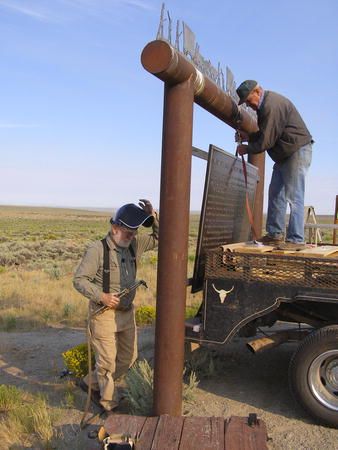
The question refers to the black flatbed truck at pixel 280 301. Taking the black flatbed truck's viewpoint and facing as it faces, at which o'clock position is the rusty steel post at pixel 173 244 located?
The rusty steel post is roughly at 5 o'clock from the black flatbed truck.

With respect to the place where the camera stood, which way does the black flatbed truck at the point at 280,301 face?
facing to the right of the viewer

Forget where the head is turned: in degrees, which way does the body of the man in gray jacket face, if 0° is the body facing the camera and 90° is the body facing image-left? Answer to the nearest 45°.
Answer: approximately 90°

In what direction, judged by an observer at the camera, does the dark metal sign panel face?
facing the viewer and to the right of the viewer

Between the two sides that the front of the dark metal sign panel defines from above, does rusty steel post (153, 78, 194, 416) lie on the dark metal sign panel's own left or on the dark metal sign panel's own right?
on the dark metal sign panel's own right

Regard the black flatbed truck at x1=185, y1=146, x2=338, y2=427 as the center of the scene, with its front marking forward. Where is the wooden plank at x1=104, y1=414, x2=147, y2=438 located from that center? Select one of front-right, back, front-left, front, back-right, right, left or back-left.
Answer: back-right
